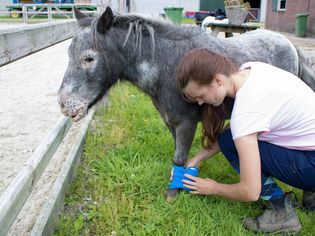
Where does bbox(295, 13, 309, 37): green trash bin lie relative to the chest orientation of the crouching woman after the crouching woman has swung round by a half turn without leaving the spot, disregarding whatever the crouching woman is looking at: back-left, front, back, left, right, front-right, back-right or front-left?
left

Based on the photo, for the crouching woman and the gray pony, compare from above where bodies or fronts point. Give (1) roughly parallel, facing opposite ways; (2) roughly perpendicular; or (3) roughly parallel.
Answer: roughly parallel

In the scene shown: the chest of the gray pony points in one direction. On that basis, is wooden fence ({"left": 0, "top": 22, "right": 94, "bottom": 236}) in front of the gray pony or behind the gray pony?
in front

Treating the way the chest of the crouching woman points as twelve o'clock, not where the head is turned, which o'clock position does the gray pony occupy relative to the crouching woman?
The gray pony is roughly at 1 o'clock from the crouching woman.

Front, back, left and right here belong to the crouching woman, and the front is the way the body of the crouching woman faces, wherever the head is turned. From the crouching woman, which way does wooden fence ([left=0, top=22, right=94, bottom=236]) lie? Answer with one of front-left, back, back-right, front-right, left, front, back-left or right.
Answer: front

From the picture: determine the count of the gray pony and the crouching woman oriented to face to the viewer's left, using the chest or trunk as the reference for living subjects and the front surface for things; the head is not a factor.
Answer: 2

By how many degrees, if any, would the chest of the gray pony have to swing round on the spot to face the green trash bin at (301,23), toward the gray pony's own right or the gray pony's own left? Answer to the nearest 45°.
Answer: approximately 90° to the gray pony's own right

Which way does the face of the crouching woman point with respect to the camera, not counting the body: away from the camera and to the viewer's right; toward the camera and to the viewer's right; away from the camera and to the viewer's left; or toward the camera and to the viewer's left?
toward the camera and to the viewer's left

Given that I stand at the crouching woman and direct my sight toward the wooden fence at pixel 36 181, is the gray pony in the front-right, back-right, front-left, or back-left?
front-right

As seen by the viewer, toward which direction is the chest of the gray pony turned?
to the viewer's left

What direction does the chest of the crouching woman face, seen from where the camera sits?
to the viewer's left
